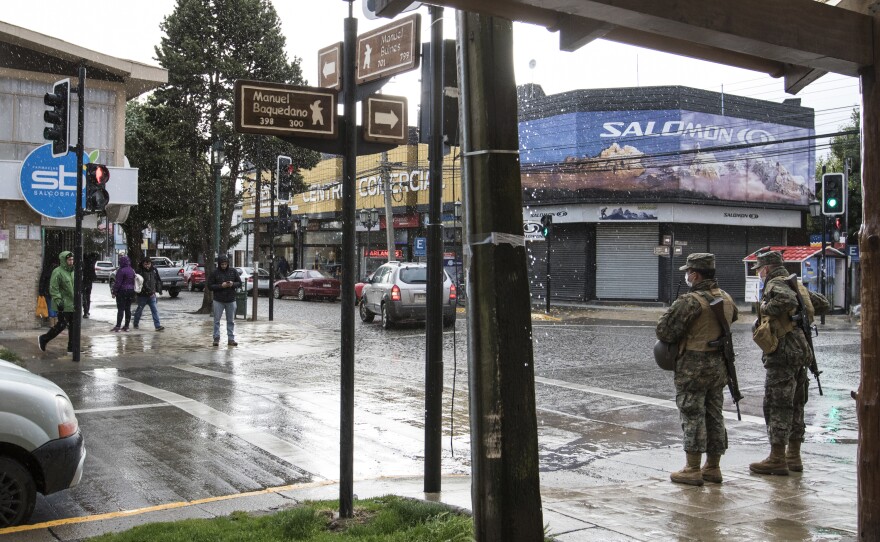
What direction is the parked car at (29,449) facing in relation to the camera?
to the viewer's right

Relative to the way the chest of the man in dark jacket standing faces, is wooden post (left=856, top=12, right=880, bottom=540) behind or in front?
in front

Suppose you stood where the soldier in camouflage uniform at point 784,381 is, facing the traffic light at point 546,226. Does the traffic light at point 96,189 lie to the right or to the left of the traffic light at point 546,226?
left

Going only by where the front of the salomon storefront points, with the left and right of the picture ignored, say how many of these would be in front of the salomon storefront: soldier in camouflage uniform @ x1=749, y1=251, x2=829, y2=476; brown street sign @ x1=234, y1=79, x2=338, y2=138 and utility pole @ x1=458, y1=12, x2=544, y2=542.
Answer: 3

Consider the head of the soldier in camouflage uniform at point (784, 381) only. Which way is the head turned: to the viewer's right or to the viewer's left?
to the viewer's left

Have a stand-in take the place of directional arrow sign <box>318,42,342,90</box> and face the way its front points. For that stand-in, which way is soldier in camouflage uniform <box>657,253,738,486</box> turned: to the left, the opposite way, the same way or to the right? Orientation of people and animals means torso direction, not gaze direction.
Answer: to the right

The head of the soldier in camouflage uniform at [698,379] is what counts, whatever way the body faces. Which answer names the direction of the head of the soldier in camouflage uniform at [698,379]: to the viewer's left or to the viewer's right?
to the viewer's left

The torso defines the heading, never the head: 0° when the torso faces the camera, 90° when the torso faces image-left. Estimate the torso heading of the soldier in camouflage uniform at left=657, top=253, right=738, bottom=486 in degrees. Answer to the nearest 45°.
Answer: approximately 135°

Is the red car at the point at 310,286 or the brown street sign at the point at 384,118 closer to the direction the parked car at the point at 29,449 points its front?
the brown street sign

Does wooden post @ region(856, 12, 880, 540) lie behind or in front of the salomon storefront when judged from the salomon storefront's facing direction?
in front

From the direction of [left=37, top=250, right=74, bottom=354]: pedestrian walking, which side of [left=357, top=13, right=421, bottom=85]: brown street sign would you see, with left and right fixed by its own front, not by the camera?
right

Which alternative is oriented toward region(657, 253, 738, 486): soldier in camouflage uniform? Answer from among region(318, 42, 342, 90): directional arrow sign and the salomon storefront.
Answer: the salomon storefront
